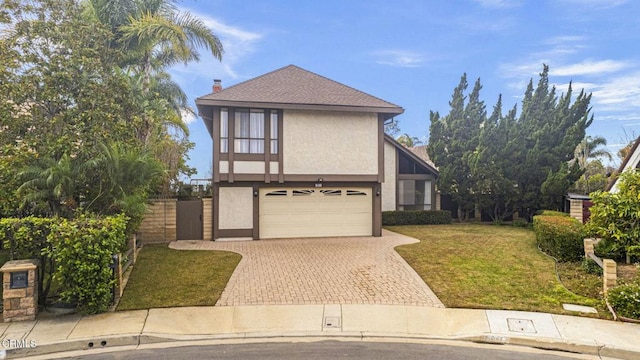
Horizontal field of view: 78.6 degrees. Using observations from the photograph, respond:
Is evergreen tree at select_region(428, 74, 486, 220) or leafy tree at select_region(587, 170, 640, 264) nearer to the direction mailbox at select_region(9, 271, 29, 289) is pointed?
the leafy tree

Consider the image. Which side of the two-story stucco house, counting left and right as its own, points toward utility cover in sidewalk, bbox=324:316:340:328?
front

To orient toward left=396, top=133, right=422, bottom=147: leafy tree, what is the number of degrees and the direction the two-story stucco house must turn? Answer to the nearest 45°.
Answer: approximately 180°

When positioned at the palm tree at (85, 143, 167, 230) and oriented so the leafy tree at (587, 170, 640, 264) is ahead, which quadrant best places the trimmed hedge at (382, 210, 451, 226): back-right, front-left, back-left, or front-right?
front-left

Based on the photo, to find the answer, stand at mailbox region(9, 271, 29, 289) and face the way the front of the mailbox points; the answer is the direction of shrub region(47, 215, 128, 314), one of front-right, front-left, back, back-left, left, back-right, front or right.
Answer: front-left

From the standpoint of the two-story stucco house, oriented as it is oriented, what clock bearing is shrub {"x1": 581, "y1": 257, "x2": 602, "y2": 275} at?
The shrub is roughly at 10 o'clock from the two-story stucco house.

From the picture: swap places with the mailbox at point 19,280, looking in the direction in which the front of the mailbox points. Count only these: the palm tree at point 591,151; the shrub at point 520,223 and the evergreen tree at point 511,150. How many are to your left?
3

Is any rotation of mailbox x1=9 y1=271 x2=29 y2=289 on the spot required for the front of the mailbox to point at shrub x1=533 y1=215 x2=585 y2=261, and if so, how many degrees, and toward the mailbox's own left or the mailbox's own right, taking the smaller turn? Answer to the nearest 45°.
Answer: approximately 90° to the mailbox's own left

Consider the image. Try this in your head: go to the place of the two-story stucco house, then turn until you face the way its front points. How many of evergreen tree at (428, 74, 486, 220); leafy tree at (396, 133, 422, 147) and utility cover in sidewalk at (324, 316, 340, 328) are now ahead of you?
1

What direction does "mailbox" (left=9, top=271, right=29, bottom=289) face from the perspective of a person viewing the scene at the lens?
facing the viewer

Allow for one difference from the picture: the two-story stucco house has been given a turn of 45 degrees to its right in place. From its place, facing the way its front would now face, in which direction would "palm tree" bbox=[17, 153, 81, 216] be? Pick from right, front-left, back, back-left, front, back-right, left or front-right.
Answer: front

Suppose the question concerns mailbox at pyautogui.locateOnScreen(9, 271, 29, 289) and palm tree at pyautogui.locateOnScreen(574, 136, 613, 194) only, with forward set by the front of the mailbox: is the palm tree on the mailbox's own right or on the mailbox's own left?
on the mailbox's own left

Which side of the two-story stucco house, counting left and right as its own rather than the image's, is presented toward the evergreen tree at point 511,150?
left

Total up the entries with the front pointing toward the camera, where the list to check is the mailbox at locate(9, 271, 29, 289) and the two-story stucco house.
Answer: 2

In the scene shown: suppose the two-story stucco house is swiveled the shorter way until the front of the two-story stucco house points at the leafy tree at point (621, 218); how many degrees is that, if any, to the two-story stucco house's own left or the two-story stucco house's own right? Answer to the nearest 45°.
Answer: approximately 45° to the two-story stucco house's own left

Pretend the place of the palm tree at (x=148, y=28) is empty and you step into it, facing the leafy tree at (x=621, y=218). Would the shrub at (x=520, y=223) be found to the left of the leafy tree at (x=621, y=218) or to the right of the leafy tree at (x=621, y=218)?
left

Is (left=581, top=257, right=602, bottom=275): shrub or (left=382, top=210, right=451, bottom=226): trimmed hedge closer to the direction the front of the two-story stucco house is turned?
the shrub

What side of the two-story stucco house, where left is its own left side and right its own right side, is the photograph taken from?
front

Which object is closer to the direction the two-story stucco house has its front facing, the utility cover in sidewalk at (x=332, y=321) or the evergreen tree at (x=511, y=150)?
the utility cover in sidewalk
